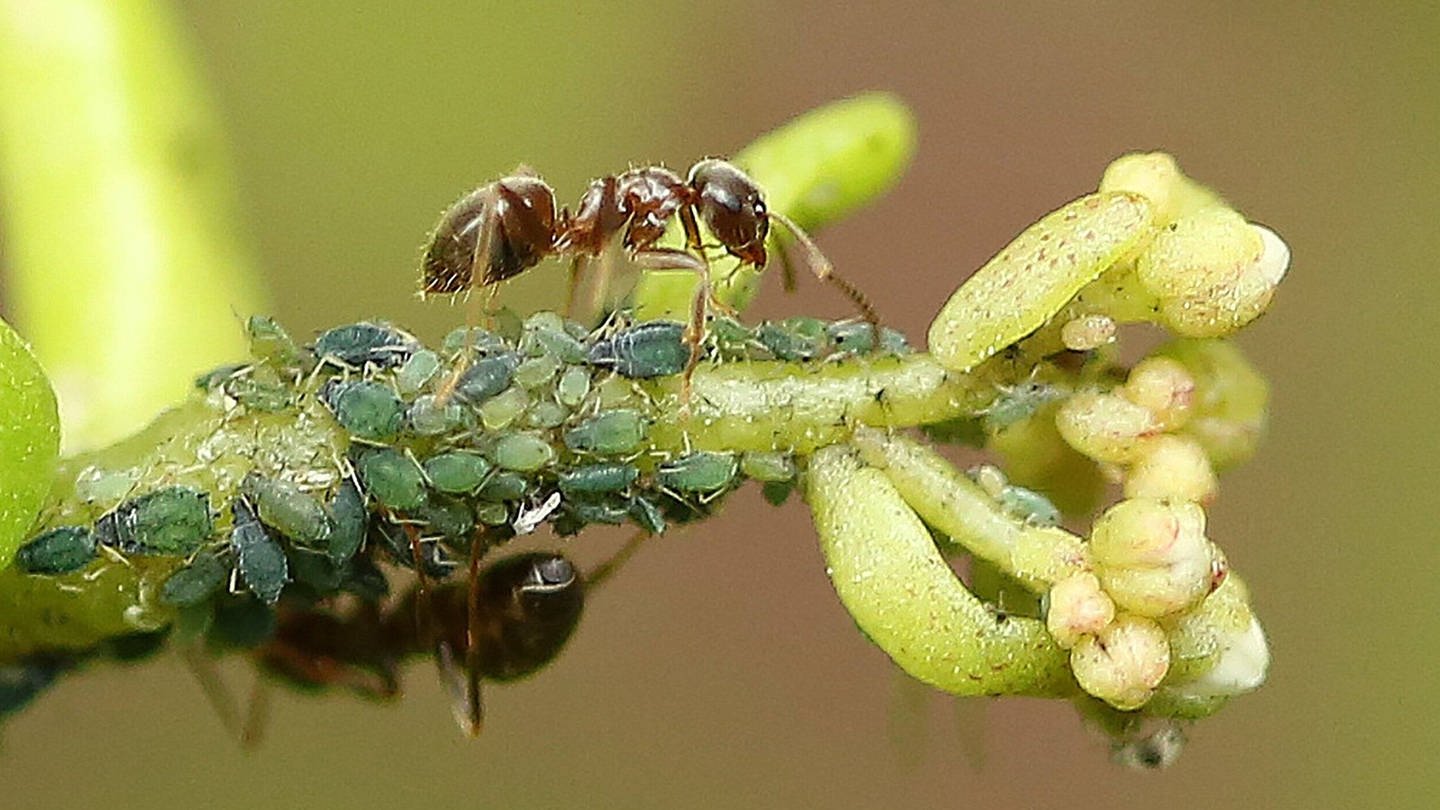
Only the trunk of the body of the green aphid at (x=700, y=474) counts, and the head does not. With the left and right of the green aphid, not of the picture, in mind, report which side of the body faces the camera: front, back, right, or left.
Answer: left

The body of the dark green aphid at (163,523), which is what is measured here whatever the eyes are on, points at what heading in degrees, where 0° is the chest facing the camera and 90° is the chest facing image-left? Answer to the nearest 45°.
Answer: approximately 90°

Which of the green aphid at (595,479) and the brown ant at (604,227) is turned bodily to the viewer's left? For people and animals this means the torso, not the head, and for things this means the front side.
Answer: the green aphid

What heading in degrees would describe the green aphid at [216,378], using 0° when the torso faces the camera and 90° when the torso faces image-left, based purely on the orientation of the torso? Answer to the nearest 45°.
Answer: approximately 90°

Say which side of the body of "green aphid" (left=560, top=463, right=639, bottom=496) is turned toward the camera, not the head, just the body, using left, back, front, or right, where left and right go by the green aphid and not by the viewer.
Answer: left

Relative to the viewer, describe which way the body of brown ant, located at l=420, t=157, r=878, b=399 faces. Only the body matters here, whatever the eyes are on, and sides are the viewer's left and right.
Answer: facing to the right of the viewer

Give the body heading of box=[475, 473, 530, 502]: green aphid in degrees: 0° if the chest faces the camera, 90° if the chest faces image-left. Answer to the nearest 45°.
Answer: approximately 90°
